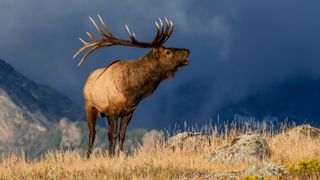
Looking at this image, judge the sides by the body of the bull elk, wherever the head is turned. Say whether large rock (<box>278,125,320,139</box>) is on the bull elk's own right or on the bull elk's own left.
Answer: on the bull elk's own left

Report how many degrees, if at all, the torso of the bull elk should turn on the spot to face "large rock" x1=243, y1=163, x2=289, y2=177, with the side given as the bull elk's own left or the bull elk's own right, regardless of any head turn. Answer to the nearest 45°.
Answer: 0° — it already faces it

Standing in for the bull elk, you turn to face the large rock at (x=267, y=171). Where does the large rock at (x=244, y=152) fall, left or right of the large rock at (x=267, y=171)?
left

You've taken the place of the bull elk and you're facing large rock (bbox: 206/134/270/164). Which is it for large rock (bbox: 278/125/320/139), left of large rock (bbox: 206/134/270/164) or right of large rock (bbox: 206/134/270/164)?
left

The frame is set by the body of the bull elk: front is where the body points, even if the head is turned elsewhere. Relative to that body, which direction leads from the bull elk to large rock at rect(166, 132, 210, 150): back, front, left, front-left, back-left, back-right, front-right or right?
left

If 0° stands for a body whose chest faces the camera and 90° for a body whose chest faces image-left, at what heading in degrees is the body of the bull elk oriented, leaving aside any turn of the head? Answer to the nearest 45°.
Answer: approximately 315°

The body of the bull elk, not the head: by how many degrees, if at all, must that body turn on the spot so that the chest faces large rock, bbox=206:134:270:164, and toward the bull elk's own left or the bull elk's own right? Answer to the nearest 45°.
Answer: approximately 45° to the bull elk's own left
